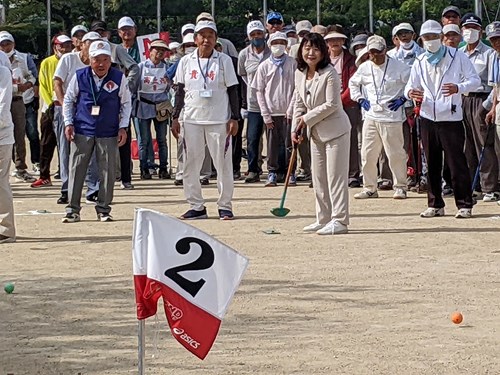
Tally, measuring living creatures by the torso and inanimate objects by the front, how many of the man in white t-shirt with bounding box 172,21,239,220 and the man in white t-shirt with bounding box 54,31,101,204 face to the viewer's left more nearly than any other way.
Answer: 0

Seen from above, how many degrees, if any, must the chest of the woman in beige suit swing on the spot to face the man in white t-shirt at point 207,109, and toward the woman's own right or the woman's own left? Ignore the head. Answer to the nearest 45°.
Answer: approximately 90° to the woman's own right

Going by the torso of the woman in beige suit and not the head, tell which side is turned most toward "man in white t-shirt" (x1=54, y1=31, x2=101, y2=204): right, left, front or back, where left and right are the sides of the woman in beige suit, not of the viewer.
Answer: right

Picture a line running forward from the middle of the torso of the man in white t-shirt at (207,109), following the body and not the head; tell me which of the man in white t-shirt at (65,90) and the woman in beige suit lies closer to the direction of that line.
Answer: the woman in beige suit

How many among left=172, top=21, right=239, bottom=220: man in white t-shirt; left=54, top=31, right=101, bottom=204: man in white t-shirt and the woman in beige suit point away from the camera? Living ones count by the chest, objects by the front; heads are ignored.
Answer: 0

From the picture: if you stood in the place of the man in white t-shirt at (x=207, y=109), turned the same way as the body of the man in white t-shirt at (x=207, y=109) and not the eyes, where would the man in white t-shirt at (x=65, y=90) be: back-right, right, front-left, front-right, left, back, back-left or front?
back-right

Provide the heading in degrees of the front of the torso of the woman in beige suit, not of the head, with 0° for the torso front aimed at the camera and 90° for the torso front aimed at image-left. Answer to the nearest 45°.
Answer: approximately 45°

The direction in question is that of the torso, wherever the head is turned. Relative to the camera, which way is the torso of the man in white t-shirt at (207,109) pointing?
toward the camera

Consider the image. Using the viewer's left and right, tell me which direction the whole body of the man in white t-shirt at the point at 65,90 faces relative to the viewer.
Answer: facing the viewer and to the right of the viewer

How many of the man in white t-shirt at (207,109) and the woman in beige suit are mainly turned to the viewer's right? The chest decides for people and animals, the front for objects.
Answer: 0

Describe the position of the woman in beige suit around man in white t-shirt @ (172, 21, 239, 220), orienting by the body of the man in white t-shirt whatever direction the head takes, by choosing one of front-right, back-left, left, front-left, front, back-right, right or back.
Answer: front-left
